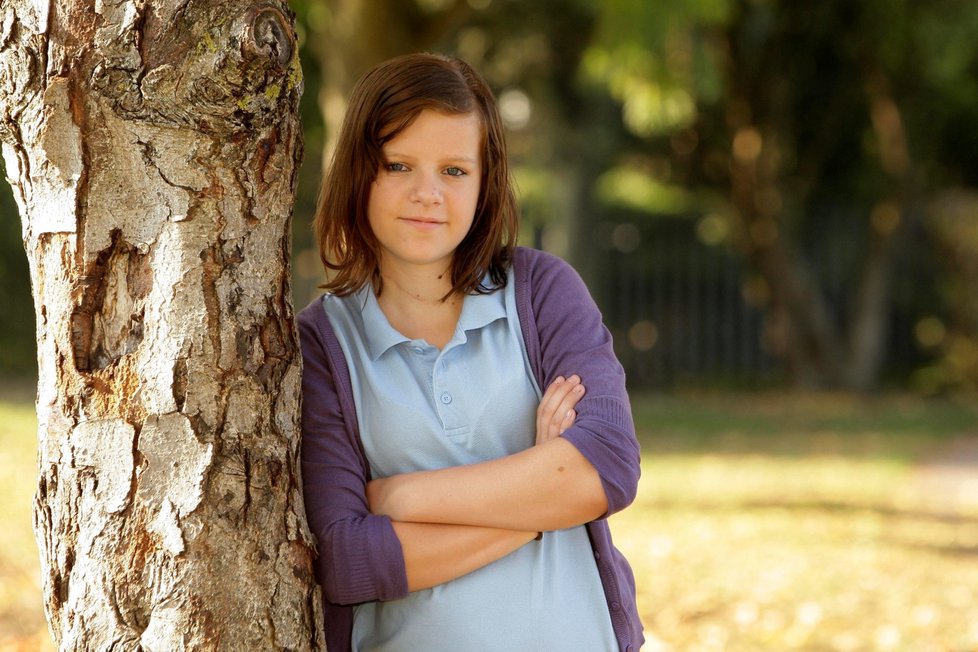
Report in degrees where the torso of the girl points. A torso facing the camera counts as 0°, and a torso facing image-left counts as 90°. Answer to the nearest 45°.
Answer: approximately 0°

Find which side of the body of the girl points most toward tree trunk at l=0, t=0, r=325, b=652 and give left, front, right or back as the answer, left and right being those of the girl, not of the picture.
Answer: right
